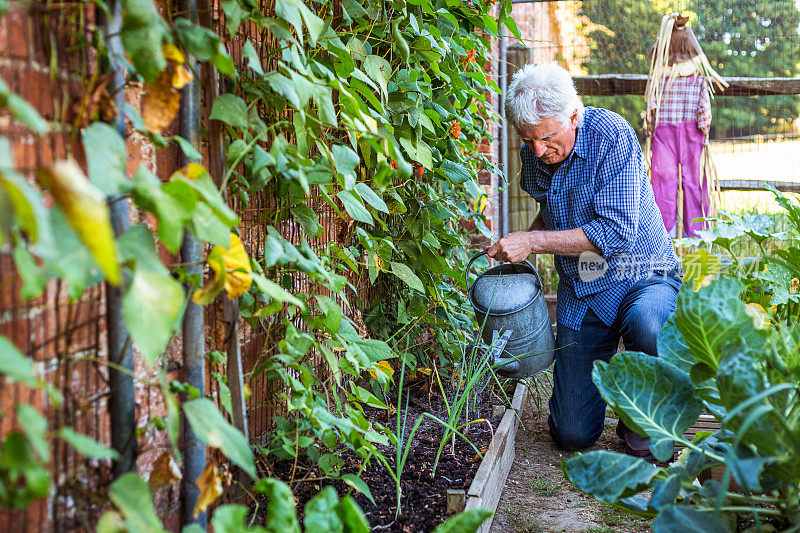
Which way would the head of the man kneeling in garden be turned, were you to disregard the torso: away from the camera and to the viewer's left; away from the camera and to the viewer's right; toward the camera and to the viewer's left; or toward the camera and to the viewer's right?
toward the camera and to the viewer's left

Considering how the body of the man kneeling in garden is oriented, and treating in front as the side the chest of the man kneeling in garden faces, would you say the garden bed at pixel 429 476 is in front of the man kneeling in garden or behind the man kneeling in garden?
in front

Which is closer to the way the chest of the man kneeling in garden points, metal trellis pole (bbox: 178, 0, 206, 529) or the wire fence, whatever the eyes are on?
the metal trellis pole

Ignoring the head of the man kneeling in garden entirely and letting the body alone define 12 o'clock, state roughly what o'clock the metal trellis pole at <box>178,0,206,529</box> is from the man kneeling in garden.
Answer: The metal trellis pole is roughly at 11 o'clock from the man kneeling in garden.

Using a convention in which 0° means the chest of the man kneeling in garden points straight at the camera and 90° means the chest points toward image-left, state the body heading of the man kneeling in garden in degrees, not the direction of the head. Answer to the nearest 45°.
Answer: approximately 45°

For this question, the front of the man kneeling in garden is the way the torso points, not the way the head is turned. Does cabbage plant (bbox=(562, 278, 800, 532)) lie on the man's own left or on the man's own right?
on the man's own left

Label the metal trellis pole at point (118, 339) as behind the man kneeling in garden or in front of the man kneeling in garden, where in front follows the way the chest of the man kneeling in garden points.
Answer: in front
